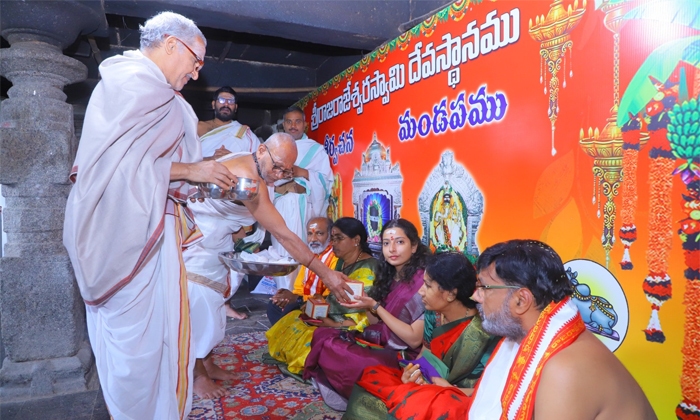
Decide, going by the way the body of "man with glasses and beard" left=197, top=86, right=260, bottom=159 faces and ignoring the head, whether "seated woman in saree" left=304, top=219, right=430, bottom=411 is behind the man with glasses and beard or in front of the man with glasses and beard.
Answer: in front

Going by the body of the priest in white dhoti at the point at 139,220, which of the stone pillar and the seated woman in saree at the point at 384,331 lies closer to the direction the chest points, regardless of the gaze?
the seated woman in saree

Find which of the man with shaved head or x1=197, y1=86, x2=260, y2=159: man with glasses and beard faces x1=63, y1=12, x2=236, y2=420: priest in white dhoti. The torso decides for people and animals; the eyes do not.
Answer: the man with glasses and beard

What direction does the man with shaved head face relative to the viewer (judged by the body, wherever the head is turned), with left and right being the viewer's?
facing to the right of the viewer

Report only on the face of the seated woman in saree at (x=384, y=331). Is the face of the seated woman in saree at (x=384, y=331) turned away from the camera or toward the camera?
toward the camera

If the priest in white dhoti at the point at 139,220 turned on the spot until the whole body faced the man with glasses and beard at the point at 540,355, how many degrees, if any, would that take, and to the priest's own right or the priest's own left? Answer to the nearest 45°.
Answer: approximately 45° to the priest's own right

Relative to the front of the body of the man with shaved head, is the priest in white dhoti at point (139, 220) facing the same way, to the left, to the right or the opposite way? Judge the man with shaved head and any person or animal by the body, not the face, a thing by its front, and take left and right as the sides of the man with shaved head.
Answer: the same way

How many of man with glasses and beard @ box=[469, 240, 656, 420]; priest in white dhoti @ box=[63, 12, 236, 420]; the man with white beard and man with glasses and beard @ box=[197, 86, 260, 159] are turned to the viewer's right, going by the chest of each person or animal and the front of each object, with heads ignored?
1

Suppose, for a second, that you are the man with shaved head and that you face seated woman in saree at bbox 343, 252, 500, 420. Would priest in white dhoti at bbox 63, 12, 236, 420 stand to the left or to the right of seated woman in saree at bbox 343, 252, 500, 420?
right

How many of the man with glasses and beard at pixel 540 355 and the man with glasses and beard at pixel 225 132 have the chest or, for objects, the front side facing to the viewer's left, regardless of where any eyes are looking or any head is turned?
1

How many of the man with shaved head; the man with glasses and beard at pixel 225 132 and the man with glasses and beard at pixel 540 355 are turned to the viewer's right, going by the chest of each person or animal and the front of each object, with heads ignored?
1

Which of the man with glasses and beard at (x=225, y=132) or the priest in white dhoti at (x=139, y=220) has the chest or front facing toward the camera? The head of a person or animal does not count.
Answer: the man with glasses and beard

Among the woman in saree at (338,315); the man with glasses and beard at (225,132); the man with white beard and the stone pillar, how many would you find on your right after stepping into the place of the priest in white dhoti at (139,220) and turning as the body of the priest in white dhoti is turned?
0

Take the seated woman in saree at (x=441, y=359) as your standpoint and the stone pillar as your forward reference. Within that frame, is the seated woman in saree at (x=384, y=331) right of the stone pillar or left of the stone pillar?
right

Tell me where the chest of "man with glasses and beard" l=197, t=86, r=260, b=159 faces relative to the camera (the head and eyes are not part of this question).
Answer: toward the camera

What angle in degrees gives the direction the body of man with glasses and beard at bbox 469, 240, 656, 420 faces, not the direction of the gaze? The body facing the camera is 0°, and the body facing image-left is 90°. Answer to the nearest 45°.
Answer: approximately 90°

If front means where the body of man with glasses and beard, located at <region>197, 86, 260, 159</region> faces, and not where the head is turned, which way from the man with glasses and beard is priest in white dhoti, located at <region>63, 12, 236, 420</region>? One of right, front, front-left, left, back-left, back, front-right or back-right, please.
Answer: front

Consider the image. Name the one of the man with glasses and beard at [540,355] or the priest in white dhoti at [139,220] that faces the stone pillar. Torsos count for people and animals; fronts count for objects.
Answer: the man with glasses and beard

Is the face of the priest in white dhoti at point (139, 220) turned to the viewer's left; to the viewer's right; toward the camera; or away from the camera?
to the viewer's right

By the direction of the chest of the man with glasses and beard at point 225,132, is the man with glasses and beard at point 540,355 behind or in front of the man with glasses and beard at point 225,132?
in front

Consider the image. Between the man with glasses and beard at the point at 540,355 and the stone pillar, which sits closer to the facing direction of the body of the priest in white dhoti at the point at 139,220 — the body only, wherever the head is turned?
the man with glasses and beard

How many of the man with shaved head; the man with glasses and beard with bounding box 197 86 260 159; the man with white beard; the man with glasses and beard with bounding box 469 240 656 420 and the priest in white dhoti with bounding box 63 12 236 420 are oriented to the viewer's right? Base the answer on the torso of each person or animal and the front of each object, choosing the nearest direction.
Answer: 2
